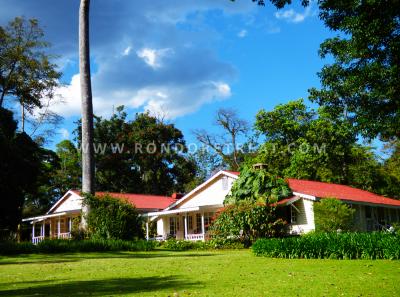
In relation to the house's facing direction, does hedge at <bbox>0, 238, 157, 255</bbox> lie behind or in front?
in front

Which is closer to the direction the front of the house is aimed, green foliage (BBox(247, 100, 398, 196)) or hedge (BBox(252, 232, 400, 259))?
the hedge

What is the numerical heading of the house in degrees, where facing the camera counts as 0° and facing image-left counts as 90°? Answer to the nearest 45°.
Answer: approximately 45°

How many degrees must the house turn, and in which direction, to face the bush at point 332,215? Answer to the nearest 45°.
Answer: approximately 45° to its left

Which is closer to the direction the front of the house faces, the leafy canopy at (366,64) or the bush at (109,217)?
the bush

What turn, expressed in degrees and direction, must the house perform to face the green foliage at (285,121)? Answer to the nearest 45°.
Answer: approximately 135° to its right

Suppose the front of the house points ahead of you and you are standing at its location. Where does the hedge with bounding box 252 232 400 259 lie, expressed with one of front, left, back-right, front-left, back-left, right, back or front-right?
front-left

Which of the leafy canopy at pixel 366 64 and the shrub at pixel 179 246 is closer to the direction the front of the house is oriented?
the shrub

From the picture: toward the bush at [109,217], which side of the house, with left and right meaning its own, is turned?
front

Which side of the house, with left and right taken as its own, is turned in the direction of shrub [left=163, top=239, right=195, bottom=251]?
front
